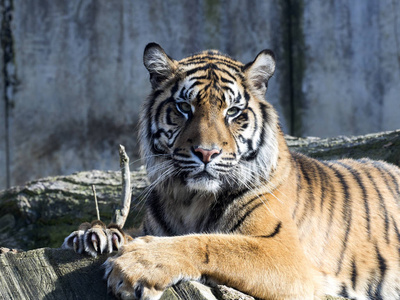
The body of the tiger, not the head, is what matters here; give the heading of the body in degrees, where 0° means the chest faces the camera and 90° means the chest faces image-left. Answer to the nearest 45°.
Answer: approximately 45°

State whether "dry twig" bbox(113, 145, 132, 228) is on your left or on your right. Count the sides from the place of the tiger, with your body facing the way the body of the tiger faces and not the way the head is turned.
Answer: on your right
